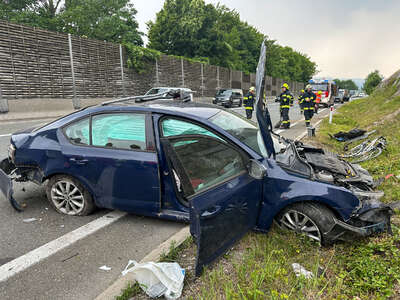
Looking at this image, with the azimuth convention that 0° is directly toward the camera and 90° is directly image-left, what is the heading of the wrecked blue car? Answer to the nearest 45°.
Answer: approximately 270°

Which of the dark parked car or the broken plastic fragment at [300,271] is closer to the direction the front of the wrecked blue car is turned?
the broken plastic fragment

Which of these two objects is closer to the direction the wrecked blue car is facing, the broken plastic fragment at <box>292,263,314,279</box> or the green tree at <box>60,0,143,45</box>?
the broken plastic fragment

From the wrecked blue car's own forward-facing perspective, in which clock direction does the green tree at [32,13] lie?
The green tree is roughly at 8 o'clock from the wrecked blue car.

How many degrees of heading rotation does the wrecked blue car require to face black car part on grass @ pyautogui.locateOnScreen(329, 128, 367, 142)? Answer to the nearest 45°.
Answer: approximately 45° to its left

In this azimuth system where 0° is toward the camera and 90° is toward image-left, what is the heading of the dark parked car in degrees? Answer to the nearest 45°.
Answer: approximately 45°

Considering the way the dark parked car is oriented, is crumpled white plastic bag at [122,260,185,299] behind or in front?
in front

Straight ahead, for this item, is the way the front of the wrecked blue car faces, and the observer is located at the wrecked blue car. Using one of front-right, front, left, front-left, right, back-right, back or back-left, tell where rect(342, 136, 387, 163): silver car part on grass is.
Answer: front-left

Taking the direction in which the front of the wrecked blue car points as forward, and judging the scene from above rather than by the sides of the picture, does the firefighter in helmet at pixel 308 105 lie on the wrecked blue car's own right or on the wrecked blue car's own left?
on the wrecked blue car's own left

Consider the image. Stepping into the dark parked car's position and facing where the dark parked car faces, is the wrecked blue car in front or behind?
in front
